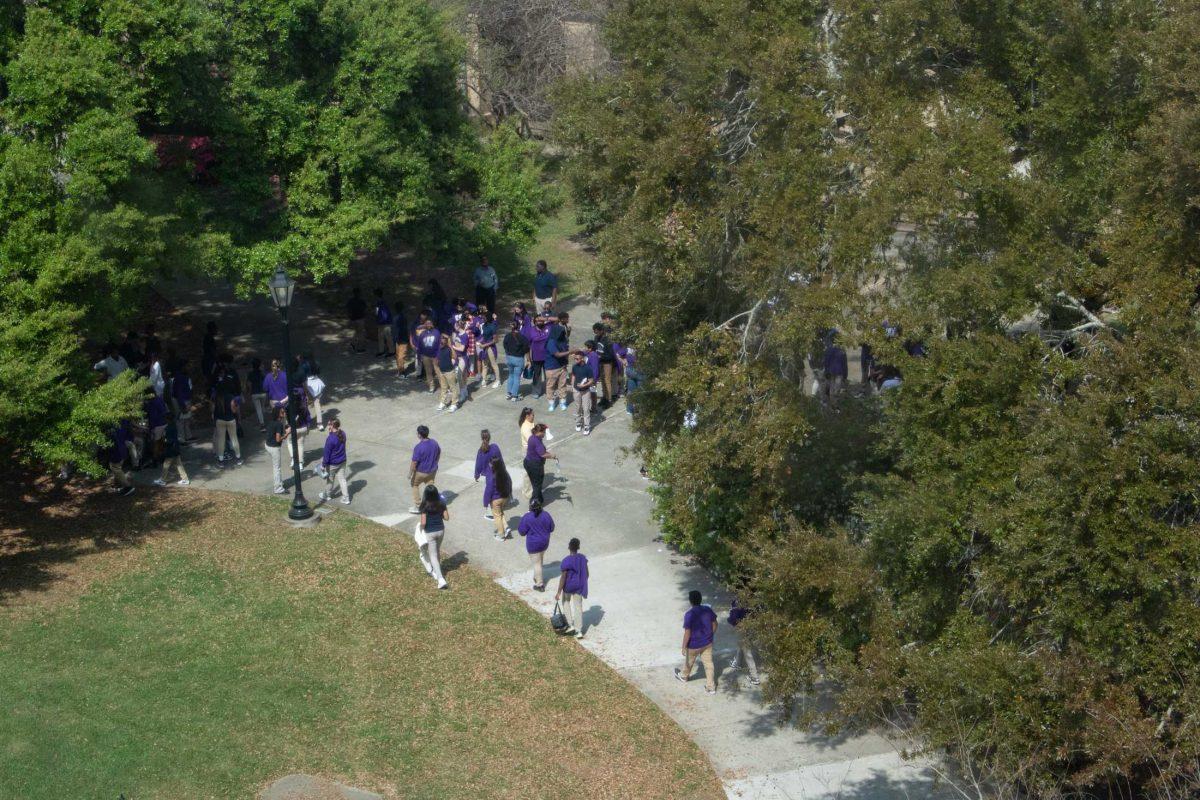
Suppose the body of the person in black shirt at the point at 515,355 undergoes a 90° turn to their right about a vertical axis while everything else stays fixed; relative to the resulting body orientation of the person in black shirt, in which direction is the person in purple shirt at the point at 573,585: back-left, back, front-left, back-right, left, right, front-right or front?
right

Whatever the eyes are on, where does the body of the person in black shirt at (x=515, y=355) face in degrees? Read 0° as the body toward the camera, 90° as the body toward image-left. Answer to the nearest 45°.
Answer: approximately 180°

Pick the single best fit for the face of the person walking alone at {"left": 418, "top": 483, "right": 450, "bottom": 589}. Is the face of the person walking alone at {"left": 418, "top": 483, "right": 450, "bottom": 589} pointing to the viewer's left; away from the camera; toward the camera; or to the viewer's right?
away from the camera

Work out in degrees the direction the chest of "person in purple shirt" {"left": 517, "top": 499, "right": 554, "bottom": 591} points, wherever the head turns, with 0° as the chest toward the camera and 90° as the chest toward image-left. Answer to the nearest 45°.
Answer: approximately 180°

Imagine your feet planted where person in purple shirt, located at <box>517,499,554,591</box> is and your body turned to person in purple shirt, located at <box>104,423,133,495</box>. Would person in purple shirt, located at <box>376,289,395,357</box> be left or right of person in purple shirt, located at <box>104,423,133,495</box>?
right

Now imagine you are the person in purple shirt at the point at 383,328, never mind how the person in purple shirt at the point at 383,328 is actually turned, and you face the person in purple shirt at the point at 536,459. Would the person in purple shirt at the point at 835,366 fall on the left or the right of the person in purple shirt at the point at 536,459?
left

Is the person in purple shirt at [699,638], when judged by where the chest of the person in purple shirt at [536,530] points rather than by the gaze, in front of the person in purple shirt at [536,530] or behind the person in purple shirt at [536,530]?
behind

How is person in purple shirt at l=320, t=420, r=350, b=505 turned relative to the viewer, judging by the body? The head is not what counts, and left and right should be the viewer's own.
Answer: facing away from the viewer and to the left of the viewer
